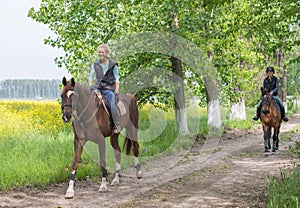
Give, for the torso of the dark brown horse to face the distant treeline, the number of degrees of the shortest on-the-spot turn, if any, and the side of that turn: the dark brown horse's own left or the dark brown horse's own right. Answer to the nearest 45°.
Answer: approximately 135° to the dark brown horse's own right

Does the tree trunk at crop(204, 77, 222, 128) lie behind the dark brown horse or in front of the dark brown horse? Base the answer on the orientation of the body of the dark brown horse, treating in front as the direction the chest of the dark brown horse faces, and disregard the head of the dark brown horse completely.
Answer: behind

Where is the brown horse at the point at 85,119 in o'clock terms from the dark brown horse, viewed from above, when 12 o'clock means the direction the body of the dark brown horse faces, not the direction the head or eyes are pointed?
The brown horse is roughly at 1 o'clock from the dark brown horse.

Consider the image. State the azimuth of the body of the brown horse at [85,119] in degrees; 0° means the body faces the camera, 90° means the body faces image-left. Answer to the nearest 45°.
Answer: approximately 45°

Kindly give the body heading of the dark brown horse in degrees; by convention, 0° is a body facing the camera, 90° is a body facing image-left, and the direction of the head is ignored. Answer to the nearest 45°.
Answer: approximately 0°

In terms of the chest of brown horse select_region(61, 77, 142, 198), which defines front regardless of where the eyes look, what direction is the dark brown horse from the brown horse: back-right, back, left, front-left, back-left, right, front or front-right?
back

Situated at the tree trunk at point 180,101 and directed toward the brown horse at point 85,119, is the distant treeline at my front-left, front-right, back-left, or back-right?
back-right

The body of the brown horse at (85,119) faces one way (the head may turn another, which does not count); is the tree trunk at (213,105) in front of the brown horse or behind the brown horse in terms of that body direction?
behind
